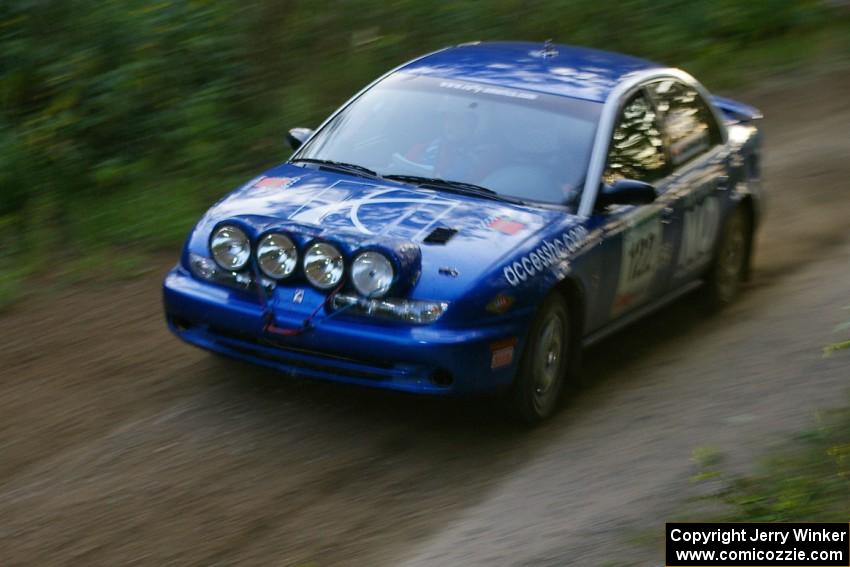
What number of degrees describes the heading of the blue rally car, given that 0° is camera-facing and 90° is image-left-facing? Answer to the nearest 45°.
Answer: approximately 45°
